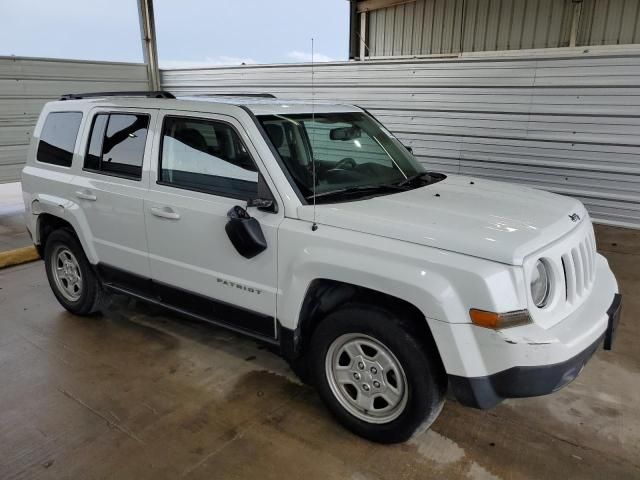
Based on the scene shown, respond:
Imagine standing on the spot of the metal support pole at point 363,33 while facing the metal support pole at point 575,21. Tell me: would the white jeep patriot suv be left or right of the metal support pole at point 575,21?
right

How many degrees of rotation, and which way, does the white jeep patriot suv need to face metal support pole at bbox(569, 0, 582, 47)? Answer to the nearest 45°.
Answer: approximately 90° to its left

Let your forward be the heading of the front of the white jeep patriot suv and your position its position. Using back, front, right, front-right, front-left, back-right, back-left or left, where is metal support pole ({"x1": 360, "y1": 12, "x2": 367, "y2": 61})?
back-left

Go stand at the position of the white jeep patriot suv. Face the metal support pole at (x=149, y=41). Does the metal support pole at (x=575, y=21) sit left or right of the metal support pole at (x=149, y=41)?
right

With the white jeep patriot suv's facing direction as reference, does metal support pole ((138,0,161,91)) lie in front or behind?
behind

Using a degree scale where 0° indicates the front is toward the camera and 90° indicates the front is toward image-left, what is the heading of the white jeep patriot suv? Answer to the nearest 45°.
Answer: approximately 315°
